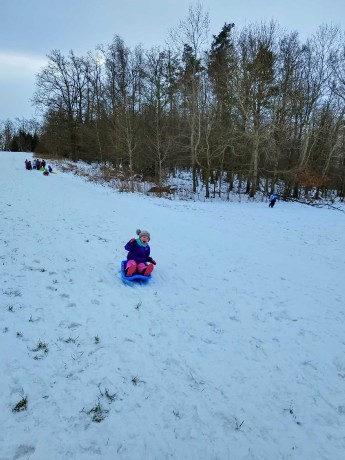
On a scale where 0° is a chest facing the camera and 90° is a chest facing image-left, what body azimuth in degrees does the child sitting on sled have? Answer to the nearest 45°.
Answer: approximately 0°
